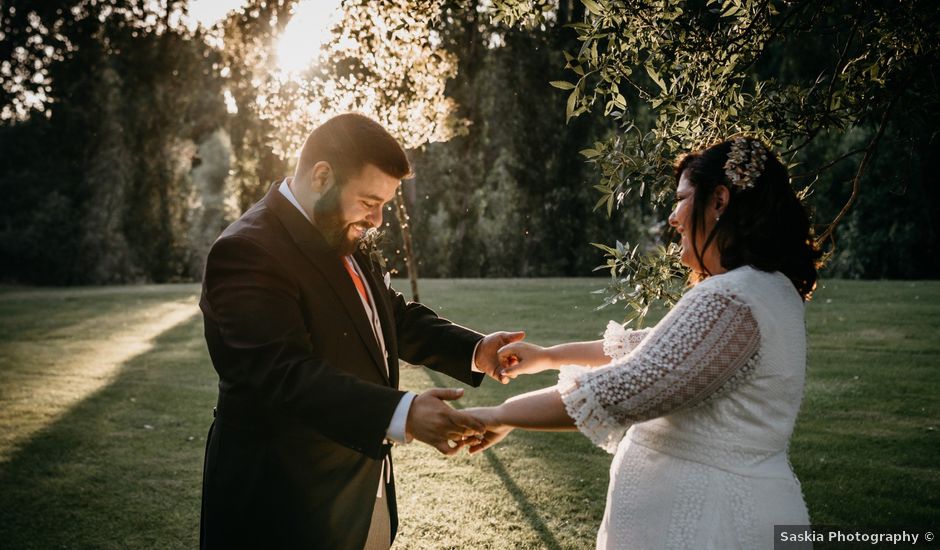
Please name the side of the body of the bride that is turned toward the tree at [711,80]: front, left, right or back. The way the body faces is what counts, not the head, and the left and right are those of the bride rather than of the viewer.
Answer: right

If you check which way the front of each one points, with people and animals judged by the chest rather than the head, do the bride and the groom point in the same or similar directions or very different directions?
very different directions

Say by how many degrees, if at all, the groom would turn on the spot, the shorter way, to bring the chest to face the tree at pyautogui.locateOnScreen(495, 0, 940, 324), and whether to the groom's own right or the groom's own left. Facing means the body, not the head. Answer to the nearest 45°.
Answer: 0° — they already face it

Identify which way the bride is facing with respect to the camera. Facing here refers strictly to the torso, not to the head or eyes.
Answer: to the viewer's left

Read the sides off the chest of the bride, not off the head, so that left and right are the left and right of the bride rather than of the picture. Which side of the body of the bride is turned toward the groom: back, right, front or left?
front

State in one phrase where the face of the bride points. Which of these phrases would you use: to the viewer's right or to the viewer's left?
to the viewer's left

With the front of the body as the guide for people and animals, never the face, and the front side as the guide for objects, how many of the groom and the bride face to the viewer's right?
1

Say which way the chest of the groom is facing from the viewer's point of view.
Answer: to the viewer's right

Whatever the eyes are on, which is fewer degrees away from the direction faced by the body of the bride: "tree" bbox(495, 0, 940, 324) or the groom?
the groom
